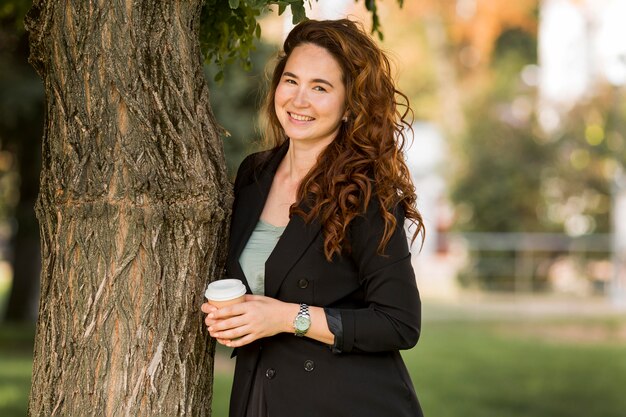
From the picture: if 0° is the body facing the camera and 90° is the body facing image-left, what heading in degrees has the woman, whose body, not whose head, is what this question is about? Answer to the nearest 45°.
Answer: approximately 45°

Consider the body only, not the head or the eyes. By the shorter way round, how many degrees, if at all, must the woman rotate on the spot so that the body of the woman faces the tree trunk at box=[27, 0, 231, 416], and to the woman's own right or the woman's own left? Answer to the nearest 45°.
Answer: approximately 45° to the woman's own right
